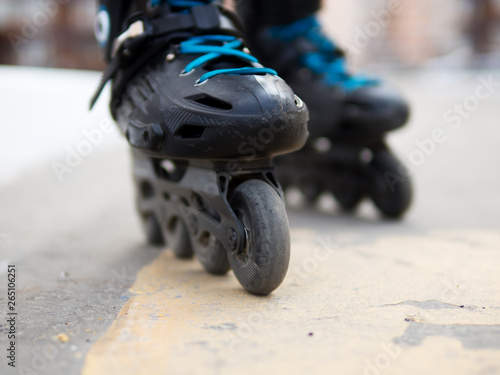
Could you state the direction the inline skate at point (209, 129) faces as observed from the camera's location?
facing the viewer and to the right of the viewer

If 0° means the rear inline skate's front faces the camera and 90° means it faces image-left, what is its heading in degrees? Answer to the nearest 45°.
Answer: approximately 315°

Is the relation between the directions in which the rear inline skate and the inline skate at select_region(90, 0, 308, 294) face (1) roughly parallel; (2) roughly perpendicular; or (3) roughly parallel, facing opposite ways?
roughly parallel

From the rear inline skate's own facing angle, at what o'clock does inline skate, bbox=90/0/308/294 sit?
The inline skate is roughly at 2 o'clock from the rear inline skate.

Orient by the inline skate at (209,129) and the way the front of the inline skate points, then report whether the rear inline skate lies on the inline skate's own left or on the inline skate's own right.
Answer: on the inline skate's own left

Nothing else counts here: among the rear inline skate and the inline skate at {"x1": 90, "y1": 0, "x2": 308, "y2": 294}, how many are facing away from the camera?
0
